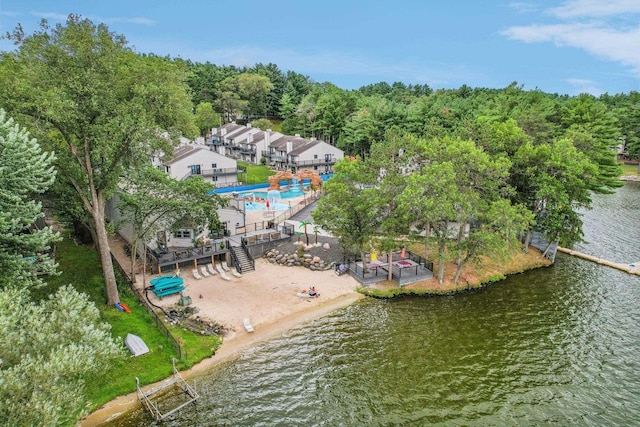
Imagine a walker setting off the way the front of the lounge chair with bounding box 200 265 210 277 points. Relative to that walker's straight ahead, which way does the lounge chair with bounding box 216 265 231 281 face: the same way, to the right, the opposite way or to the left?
the same way

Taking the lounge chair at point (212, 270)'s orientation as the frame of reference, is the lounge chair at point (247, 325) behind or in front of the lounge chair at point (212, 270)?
in front

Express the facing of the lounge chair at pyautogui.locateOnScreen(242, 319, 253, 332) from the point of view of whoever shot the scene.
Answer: facing the viewer and to the right of the viewer

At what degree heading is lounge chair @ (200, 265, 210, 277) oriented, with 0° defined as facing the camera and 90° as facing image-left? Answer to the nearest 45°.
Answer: approximately 315°

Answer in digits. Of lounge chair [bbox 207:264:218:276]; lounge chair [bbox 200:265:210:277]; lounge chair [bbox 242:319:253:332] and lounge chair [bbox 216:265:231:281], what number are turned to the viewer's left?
0

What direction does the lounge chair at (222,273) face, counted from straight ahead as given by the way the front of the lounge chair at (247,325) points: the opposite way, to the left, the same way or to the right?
the same way

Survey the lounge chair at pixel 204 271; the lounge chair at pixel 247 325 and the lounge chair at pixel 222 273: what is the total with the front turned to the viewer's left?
0

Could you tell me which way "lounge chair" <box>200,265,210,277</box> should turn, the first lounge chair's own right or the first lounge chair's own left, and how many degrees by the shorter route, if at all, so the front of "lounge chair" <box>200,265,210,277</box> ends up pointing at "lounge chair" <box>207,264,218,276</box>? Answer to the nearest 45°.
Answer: approximately 45° to the first lounge chair's own left

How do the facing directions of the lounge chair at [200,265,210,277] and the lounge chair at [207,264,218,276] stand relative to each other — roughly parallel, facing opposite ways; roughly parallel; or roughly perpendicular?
roughly parallel

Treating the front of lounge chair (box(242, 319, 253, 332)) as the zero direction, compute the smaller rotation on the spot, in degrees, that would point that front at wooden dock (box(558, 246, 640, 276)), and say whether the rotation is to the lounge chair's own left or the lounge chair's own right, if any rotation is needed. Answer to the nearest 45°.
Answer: approximately 45° to the lounge chair's own left

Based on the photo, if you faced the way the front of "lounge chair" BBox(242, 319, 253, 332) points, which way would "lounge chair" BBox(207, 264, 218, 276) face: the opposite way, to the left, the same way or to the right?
the same way

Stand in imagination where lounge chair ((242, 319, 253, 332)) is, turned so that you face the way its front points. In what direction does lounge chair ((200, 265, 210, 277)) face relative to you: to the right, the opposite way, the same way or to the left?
the same way
